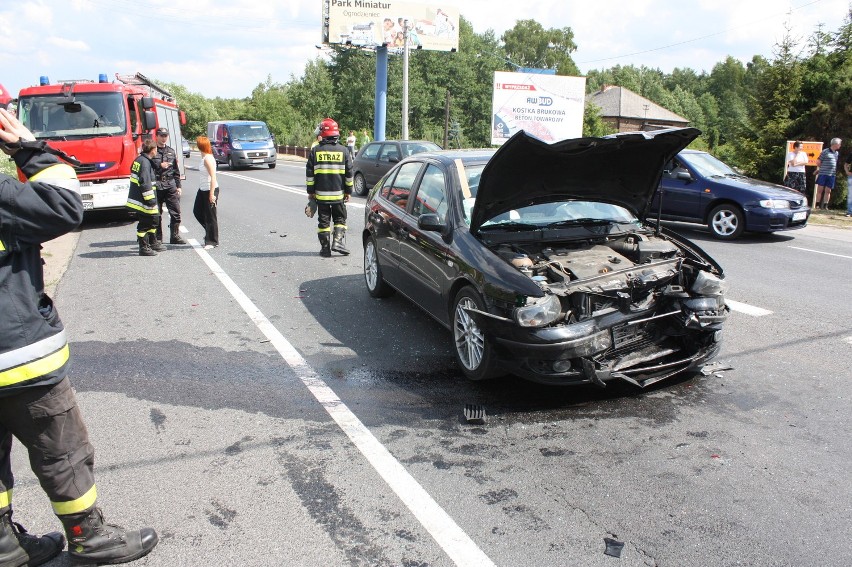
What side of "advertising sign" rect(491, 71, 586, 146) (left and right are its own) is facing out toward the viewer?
front

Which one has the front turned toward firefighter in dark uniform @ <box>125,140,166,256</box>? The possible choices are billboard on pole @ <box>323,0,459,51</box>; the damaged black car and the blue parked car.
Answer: the billboard on pole

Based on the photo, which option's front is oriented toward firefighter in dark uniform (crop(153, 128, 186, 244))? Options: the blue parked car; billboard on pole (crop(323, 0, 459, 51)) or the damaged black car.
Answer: the billboard on pole

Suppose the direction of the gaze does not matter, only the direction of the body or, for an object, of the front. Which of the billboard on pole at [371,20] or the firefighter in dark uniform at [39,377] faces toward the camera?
the billboard on pole

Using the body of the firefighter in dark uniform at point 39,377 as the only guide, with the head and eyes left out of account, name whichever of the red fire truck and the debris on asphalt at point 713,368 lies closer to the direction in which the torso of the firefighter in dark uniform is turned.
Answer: the debris on asphalt

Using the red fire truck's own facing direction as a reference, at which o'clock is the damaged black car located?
The damaged black car is roughly at 10 o'clock from the red fire truck.

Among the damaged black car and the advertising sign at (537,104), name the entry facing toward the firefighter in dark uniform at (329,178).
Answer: the advertising sign

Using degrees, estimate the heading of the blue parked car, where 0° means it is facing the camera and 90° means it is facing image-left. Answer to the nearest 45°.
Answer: approximately 315°

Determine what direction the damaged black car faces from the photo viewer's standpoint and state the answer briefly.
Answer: facing the viewer and to the right of the viewer

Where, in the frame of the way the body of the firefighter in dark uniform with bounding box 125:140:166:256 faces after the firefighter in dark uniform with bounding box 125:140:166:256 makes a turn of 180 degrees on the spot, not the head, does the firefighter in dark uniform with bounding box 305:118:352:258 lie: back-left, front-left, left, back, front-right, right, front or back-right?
back-left

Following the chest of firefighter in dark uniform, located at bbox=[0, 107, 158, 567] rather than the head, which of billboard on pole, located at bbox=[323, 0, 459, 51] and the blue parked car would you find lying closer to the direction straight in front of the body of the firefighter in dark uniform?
the blue parked car

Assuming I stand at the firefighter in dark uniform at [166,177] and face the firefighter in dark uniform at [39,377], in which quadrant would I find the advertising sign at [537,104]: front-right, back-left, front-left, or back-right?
back-left

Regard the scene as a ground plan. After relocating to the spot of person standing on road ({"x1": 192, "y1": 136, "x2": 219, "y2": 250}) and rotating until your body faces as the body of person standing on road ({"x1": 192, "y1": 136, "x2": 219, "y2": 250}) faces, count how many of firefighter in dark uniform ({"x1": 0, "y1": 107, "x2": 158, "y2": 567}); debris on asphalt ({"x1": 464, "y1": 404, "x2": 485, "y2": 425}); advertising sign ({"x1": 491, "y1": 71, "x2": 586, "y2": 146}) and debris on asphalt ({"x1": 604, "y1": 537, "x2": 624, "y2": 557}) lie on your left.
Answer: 3

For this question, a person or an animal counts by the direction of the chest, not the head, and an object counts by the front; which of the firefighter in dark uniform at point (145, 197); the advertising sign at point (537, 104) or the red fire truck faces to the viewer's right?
the firefighter in dark uniform
